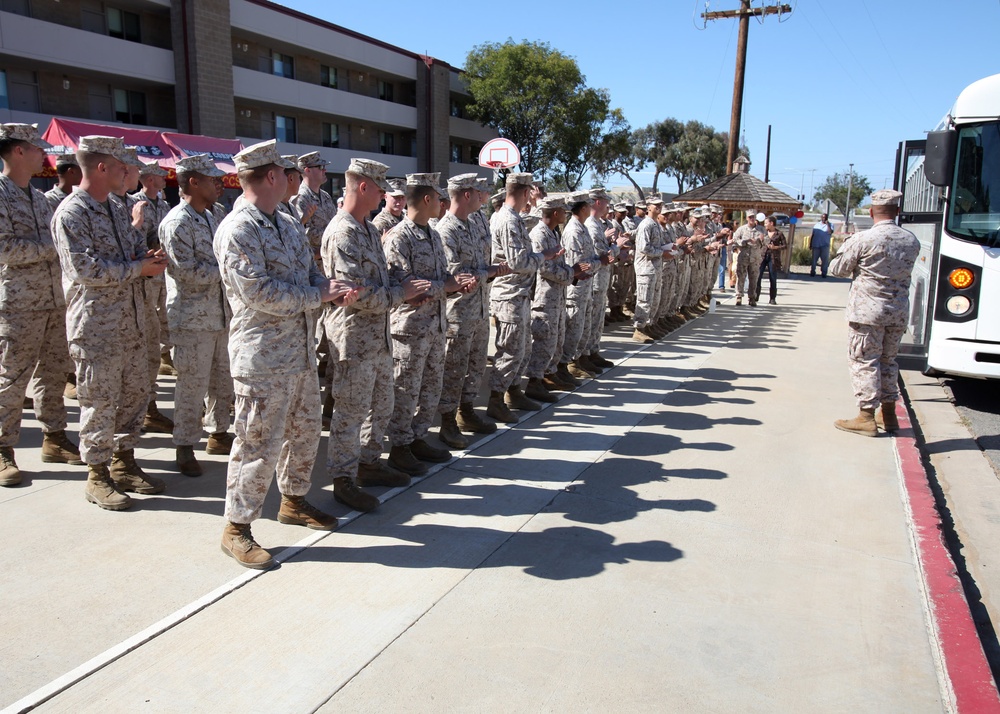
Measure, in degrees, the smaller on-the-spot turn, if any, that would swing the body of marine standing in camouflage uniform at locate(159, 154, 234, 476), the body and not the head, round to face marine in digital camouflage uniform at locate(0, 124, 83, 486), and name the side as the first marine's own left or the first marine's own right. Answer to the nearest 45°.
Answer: approximately 135° to the first marine's own right

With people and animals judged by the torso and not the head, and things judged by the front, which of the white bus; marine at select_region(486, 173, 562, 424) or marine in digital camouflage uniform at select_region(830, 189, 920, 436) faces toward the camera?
the white bus

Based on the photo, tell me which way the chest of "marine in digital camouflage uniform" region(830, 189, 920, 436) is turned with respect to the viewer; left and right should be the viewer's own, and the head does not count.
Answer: facing away from the viewer and to the left of the viewer

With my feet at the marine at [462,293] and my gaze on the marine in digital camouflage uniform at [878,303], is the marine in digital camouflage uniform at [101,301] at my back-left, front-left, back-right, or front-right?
back-right

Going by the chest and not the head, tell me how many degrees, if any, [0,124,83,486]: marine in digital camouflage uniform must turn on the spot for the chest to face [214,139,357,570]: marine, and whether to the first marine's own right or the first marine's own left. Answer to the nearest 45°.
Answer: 0° — they already face them

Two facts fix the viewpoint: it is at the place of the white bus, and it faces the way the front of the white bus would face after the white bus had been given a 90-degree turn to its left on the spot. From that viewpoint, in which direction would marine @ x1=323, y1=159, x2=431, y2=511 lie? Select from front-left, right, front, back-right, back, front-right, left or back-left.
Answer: back-right

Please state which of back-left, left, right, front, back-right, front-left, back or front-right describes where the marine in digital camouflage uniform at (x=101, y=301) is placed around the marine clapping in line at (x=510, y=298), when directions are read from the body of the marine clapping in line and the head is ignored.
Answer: back-right

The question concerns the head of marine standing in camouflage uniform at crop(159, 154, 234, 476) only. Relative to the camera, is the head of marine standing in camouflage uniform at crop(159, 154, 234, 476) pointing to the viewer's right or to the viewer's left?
to the viewer's right

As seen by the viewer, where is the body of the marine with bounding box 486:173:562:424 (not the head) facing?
to the viewer's right

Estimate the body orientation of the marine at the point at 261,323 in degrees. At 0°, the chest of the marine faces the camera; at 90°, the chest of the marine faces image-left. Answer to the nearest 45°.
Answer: approximately 315°

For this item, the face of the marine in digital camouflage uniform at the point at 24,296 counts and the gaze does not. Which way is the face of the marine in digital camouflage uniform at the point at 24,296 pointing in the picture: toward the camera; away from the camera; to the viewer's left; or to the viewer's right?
to the viewer's right

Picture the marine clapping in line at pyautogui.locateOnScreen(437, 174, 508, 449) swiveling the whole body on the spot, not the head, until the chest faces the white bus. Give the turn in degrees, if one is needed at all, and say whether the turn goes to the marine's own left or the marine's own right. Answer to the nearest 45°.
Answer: approximately 45° to the marine's own left

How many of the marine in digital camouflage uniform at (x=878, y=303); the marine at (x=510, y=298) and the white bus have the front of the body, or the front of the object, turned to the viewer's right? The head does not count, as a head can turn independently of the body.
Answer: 1
